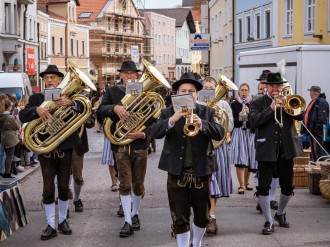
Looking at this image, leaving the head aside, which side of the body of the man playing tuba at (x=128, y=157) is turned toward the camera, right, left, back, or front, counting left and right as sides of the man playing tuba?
front

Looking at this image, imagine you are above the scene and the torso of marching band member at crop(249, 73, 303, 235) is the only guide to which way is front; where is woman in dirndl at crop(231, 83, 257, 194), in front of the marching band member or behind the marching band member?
behind

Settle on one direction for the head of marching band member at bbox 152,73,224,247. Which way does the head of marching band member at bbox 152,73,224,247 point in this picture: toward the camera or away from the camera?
toward the camera

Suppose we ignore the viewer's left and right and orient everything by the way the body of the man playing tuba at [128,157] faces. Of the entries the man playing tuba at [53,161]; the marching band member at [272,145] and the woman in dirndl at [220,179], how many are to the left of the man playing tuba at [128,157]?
2

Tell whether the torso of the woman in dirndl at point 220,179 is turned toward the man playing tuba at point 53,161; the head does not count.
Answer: no

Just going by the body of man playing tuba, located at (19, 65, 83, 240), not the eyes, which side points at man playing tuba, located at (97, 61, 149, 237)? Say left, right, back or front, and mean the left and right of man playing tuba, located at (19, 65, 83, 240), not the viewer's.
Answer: left

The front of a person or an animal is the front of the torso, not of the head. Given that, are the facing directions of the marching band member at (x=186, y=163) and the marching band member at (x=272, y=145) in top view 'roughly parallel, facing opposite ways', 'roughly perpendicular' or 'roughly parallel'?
roughly parallel

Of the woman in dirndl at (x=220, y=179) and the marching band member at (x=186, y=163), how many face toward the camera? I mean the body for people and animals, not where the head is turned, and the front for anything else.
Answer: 2

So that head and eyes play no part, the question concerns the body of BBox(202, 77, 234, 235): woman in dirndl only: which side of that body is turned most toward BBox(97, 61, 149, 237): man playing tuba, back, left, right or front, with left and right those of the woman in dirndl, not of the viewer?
right

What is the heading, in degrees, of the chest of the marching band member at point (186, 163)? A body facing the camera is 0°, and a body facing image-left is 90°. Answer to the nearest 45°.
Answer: approximately 0°

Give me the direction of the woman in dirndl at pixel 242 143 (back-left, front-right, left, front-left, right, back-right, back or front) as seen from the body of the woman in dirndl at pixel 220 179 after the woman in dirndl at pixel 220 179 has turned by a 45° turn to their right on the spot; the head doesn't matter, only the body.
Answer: back-right

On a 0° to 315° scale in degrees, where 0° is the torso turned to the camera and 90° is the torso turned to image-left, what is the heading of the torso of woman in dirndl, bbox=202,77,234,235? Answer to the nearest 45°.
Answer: approximately 0°

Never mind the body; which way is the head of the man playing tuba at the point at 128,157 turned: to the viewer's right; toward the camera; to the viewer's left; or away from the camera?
toward the camera

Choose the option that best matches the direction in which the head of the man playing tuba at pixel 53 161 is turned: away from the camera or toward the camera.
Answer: toward the camera

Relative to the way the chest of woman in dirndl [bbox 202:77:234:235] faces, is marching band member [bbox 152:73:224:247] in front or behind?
in front

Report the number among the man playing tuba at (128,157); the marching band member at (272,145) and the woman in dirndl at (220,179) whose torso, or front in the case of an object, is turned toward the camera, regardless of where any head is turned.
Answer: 3

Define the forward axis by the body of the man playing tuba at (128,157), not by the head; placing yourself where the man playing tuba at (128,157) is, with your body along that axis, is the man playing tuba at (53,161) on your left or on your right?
on your right

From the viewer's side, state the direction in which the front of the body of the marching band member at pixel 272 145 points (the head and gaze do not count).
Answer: toward the camera
